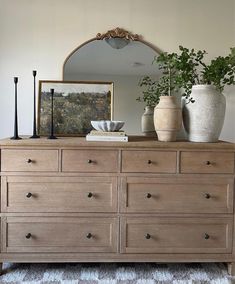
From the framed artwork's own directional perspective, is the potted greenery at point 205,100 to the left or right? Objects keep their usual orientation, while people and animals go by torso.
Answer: on its left

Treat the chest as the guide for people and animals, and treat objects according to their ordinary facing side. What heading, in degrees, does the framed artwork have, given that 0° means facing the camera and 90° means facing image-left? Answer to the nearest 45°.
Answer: approximately 0°

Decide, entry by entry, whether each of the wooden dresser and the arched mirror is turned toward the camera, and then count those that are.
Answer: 2

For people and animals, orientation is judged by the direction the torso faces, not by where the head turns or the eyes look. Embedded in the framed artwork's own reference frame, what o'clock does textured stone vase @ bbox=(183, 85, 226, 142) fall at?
The textured stone vase is roughly at 10 o'clock from the framed artwork.
